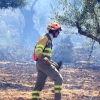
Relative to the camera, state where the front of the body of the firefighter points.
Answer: to the viewer's right

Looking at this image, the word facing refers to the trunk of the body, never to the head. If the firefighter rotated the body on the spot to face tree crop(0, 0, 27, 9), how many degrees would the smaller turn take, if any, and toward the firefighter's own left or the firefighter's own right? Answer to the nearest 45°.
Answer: approximately 90° to the firefighter's own left

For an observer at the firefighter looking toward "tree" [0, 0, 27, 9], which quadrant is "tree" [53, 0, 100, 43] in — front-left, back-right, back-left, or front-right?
front-right

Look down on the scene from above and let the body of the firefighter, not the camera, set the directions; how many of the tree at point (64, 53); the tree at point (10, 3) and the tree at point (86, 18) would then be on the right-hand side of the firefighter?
0

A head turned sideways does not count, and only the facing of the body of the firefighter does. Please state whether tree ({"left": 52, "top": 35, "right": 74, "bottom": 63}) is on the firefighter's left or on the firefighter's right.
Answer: on the firefighter's left

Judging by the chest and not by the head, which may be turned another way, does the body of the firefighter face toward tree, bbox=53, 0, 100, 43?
no

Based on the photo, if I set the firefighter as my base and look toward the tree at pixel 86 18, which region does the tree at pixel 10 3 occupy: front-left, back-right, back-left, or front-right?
front-left
